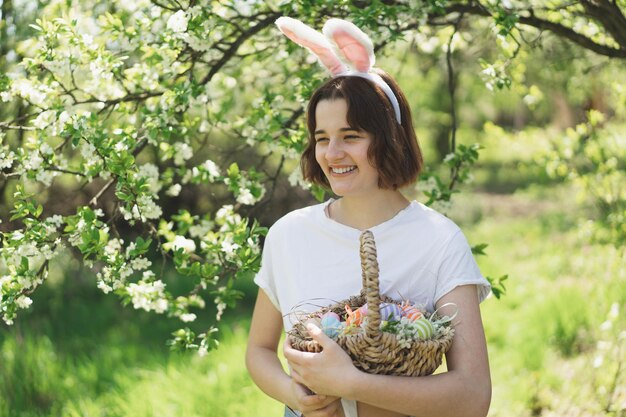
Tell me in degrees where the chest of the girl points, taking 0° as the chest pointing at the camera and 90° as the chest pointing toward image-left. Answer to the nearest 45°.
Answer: approximately 0°

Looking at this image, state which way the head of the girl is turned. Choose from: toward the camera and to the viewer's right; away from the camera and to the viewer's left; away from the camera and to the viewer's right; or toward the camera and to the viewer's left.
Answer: toward the camera and to the viewer's left
